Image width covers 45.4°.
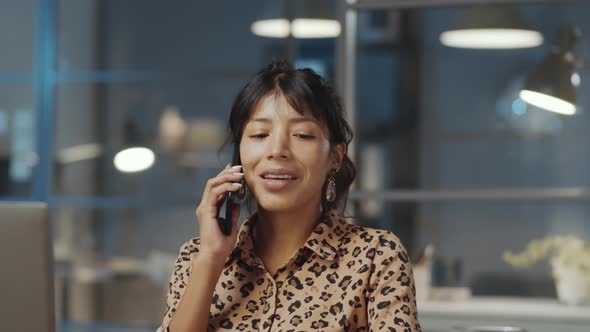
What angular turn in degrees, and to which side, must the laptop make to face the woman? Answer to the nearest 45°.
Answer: approximately 90° to its right

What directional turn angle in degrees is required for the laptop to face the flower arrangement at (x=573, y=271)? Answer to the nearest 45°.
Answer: approximately 45° to its right

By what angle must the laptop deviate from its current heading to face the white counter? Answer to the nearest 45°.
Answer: approximately 45° to its right

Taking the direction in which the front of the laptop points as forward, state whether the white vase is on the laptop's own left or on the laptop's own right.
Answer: on the laptop's own right

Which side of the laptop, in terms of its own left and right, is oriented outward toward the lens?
back
